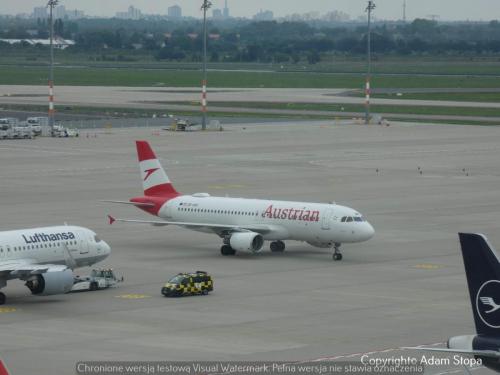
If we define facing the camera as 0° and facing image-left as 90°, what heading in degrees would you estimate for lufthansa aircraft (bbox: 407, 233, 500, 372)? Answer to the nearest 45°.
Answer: approximately 315°
